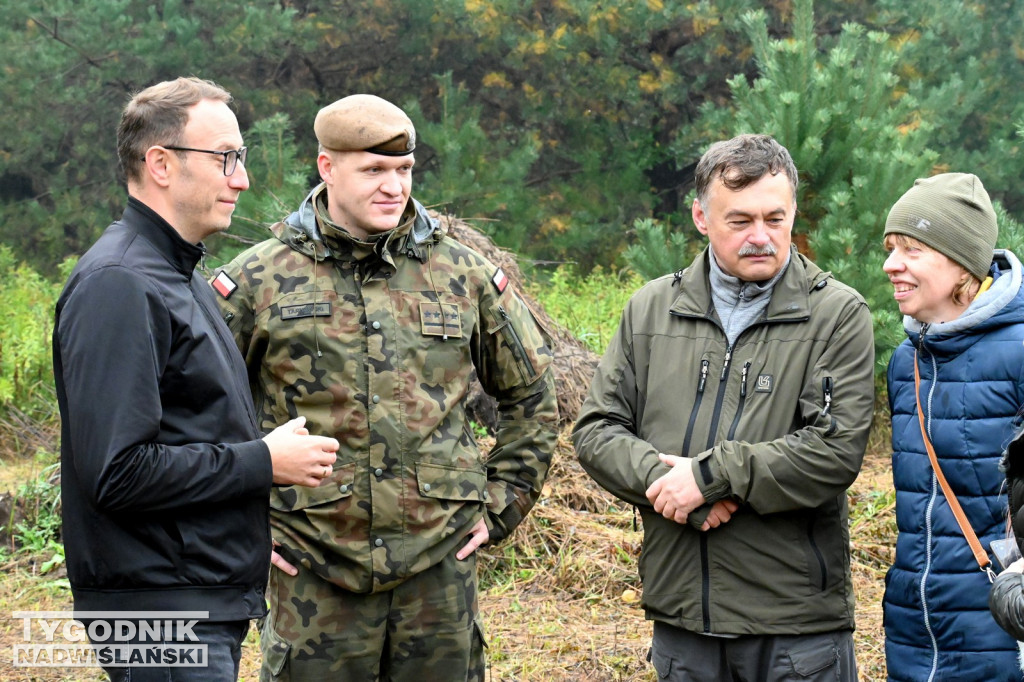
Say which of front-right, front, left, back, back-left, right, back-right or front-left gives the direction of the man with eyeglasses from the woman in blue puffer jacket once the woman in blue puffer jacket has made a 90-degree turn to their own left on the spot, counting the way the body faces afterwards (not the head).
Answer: right

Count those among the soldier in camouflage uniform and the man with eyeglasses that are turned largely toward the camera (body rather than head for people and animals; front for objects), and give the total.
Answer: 1

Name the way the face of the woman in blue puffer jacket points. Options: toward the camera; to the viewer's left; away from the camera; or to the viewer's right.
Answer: to the viewer's left

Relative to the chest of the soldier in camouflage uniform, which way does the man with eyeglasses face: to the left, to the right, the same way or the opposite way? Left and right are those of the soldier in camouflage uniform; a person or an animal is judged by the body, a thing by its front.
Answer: to the left

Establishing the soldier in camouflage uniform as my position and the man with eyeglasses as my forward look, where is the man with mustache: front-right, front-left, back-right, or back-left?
back-left

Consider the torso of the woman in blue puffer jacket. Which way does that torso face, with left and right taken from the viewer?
facing the viewer and to the left of the viewer

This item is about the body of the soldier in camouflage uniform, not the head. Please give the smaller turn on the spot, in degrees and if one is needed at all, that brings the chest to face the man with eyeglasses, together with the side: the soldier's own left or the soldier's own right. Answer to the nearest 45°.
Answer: approximately 45° to the soldier's own right

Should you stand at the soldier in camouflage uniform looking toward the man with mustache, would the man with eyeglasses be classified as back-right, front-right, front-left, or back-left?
back-right

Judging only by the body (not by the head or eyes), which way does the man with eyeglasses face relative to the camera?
to the viewer's right

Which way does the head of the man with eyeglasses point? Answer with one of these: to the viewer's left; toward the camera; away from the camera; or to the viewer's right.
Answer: to the viewer's right

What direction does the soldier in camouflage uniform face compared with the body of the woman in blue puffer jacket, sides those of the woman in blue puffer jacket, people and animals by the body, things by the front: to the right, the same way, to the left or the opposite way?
to the left
